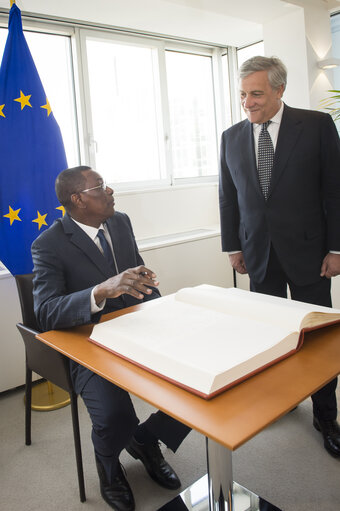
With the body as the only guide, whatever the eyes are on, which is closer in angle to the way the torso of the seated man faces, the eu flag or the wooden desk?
the wooden desk

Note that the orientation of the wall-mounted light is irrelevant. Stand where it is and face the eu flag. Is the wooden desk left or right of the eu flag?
left

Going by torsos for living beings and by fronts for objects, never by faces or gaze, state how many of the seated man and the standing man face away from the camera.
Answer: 0

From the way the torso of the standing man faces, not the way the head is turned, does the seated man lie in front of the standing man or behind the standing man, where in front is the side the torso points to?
in front

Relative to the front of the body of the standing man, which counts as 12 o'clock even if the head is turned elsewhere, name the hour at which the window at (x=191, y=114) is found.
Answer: The window is roughly at 4 o'clock from the standing man.

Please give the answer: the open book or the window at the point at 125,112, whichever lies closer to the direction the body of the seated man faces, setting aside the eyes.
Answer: the open book

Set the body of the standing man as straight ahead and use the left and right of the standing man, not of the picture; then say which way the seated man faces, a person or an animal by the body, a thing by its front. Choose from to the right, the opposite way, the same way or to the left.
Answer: to the left

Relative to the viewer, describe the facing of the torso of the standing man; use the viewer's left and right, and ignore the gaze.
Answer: facing the viewer and to the left of the viewer

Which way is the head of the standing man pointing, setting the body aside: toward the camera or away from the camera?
toward the camera

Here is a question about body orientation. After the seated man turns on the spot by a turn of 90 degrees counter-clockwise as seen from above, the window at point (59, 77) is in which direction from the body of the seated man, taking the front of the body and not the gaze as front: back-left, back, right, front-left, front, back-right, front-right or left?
front-left

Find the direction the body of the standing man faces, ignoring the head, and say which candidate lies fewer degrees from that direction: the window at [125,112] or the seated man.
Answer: the seated man

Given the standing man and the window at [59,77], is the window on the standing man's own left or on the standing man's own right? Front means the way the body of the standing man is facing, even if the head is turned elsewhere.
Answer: on the standing man's own right

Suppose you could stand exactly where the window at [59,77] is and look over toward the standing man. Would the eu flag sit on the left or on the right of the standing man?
right

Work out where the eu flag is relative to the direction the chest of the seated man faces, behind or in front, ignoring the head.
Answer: behind
